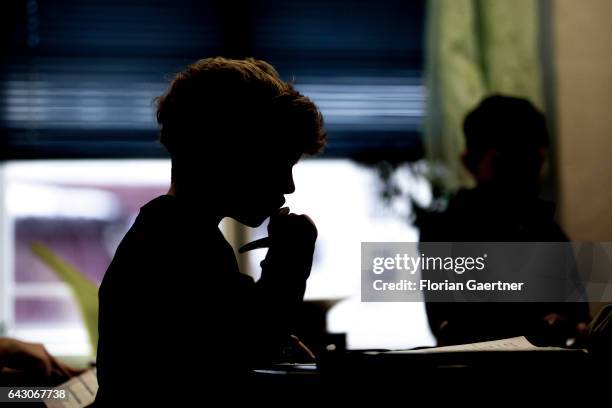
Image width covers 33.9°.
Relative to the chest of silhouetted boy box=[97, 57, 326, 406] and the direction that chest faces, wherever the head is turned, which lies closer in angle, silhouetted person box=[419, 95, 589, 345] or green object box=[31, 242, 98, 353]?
the silhouetted person

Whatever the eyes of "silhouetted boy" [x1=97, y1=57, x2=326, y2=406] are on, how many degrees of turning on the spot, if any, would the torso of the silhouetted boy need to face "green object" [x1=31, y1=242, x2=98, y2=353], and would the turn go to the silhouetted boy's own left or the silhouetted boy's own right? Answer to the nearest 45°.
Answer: approximately 90° to the silhouetted boy's own left

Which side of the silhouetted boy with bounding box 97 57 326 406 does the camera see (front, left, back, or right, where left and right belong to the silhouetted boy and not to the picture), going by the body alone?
right

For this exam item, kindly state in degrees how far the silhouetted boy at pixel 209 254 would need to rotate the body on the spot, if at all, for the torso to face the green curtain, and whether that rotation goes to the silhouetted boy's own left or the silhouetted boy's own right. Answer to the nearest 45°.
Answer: approximately 45° to the silhouetted boy's own left

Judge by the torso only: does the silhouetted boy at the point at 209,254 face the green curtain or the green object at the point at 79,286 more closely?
the green curtain

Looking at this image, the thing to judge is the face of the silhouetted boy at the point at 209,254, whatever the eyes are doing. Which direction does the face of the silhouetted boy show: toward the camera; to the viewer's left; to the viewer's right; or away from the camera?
to the viewer's right
